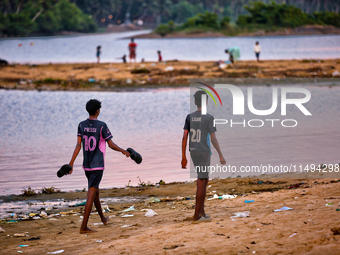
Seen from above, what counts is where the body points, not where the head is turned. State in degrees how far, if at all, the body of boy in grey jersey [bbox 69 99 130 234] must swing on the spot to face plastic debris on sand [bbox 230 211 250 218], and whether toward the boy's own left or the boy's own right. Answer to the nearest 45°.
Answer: approximately 45° to the boy's own right

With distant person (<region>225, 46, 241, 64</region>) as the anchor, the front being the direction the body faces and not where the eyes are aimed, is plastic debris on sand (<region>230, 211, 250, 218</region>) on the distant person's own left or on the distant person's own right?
on the distant person's own left

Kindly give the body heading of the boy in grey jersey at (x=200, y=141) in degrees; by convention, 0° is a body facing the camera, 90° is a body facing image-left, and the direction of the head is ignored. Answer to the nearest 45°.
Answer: approximately 225°

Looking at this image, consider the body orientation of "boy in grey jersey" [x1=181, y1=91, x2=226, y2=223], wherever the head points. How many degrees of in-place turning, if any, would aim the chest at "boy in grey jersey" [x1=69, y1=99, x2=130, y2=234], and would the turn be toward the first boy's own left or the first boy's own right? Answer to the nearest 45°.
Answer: approximately 135° to the first boy's own left

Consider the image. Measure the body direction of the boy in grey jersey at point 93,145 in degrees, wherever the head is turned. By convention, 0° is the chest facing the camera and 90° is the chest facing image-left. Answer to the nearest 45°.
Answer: approximately 225°

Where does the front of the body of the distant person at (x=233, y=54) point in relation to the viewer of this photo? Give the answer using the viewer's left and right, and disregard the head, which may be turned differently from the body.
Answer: facing to the left of the viewer
